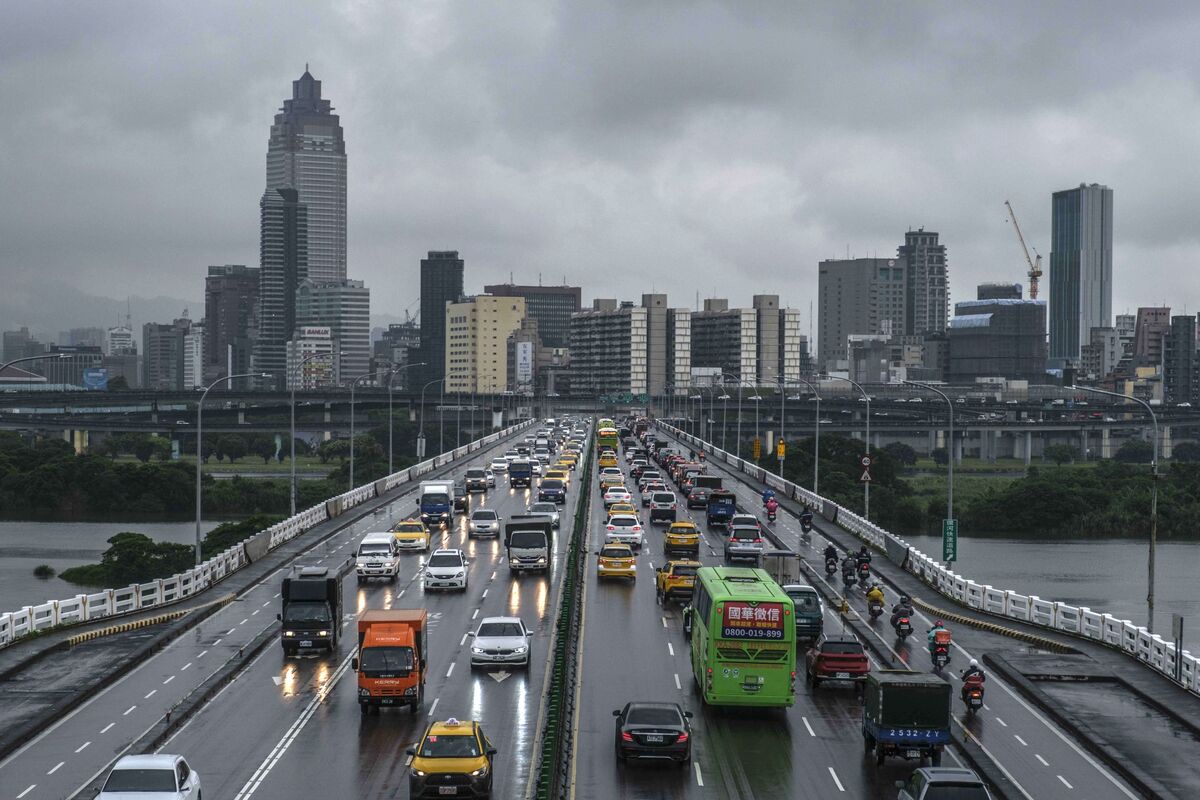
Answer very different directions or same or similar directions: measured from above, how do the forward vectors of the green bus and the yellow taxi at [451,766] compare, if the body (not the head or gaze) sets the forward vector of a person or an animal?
very different directions

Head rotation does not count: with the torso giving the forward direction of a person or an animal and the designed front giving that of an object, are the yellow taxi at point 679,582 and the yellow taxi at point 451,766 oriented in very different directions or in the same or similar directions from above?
very different directions

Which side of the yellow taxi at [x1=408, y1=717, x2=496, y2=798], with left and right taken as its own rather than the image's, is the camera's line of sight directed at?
front

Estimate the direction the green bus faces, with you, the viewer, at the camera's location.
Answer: facing away from the viewer

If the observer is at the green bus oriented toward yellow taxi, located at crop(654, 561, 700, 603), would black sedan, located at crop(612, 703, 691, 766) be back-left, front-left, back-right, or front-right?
back-left

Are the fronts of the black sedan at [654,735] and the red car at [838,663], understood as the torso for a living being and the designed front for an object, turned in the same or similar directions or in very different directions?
same or similar directions

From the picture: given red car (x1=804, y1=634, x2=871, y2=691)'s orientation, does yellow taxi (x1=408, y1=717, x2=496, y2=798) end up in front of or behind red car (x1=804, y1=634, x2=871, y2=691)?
behind

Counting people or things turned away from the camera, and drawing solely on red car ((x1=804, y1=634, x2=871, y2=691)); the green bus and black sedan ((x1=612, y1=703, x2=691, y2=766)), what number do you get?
3

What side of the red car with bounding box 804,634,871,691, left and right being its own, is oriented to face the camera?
back

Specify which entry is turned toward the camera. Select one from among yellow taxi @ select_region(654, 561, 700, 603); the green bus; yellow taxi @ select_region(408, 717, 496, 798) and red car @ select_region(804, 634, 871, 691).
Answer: yellow taxi @ select_region(408, 717, 496, 798)

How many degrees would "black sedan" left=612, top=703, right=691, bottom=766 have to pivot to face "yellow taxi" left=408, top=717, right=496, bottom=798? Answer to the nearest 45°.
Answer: approximately 135° to its left

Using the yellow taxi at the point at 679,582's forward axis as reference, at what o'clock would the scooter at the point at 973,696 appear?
The scooter is roughly at 5 o'clock from the yellow taxi.

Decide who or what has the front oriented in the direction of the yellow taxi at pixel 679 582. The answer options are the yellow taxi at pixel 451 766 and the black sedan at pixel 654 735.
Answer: the black sedan

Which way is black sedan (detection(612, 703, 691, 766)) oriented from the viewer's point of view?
away from the camera

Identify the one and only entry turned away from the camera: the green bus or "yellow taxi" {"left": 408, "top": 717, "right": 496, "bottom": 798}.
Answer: the green bus

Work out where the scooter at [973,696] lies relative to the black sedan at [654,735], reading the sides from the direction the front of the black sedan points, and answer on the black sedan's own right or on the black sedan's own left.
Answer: on the black sedan's own right

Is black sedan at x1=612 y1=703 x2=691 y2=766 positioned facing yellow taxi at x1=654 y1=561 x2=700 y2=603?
yes

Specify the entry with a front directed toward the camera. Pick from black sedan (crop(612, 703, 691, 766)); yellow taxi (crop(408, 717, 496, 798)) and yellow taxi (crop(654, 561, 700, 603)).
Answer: yellow taxi (crop(408, 717, 496, 798))
